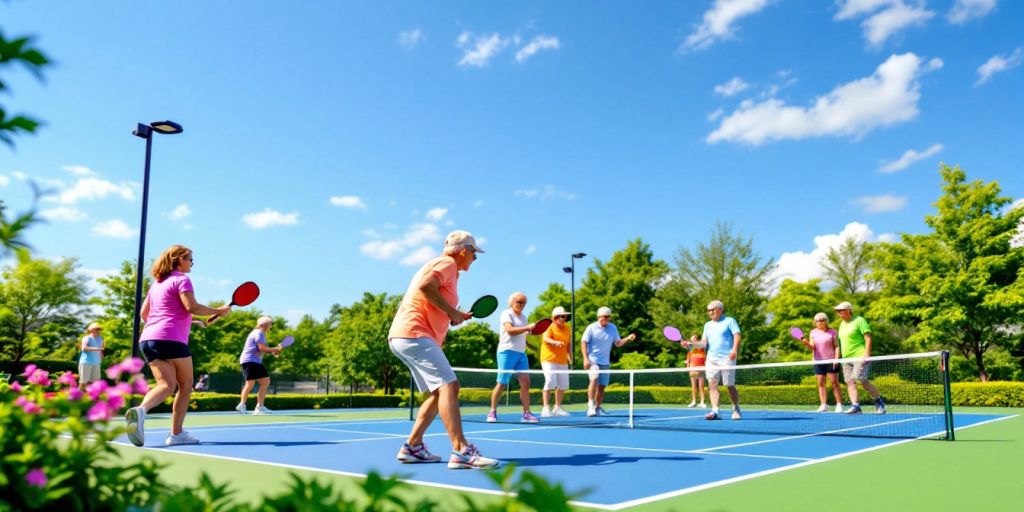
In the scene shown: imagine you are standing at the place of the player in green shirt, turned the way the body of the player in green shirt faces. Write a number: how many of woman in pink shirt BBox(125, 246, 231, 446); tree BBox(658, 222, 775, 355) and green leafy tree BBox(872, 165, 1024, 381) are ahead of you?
1

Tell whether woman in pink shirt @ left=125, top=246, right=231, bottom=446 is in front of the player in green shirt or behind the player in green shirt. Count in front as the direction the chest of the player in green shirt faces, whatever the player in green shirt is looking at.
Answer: in front

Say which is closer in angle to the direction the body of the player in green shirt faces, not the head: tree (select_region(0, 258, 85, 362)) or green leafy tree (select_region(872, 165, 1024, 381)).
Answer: the tree

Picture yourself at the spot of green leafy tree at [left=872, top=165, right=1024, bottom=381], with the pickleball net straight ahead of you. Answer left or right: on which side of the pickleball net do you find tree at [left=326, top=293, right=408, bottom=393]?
right

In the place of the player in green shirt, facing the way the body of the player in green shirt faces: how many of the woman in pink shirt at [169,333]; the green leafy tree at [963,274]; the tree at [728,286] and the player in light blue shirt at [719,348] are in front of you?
2

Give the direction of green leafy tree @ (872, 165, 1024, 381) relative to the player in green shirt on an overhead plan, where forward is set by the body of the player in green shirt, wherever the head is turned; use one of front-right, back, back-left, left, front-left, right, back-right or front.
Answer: back-right

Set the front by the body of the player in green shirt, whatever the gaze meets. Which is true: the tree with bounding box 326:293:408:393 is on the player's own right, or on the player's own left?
on the player's own right

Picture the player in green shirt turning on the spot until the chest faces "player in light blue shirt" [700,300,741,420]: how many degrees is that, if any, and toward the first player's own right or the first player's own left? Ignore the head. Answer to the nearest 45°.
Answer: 0° — they already face them

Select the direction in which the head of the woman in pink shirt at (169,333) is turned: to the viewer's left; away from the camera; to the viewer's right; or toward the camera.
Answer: to the viewer's right

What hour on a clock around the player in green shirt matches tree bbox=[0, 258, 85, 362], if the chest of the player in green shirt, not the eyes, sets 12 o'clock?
The tree is roughly at 2 o'clock from the player in green shirt.

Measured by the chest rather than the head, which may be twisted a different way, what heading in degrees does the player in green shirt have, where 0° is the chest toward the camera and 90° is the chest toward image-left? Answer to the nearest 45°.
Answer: approximately 45°

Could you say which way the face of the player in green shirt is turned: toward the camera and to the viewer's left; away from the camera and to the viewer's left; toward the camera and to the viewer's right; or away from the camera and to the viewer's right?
toward the camera and to the viewer's left

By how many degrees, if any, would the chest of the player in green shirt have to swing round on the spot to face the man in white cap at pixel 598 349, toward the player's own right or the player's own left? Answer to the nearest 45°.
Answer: approximately 45° to the player's own right

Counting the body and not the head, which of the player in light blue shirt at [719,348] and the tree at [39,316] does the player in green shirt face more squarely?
the player in light blue shirt
